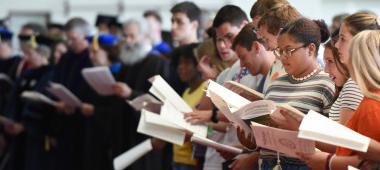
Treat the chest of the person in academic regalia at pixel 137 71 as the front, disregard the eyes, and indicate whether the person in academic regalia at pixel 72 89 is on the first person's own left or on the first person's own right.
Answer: on the first person's own right

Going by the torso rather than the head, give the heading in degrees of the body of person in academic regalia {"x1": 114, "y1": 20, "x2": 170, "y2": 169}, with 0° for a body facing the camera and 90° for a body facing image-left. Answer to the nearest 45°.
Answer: approximately 45°

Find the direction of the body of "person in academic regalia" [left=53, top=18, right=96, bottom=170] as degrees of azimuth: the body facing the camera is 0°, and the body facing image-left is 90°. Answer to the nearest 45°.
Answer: approximately 45°

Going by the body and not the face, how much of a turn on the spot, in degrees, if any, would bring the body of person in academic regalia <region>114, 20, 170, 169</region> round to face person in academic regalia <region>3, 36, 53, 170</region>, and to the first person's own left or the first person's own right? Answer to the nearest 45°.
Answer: approximately 90° to the first person's own right
